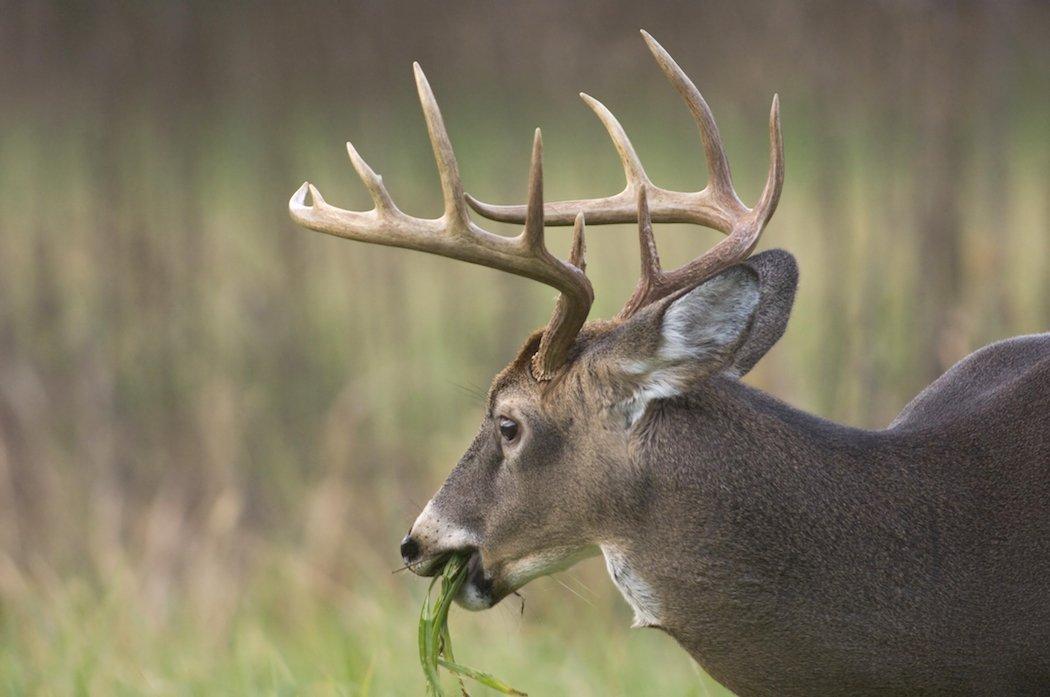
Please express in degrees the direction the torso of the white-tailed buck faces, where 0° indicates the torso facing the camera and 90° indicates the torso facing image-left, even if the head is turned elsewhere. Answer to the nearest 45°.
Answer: approximately 90°
